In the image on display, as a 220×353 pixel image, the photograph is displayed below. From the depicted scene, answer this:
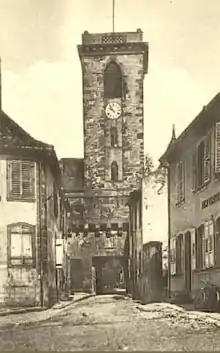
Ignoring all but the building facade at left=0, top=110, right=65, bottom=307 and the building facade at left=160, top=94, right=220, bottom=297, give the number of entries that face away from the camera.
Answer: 0
